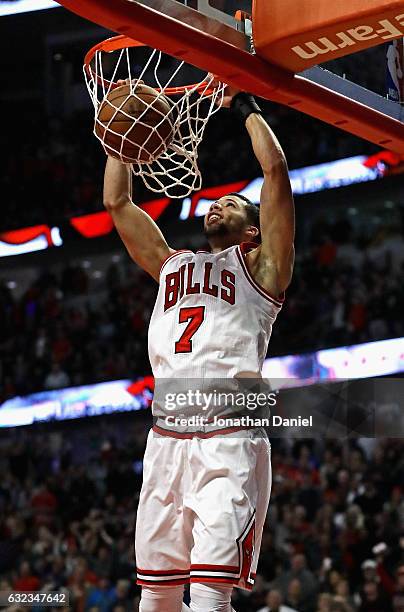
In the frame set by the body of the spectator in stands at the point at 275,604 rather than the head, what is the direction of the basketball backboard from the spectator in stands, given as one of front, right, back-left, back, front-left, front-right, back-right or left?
front

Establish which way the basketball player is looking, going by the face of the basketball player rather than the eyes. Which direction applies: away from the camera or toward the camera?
toward the camera

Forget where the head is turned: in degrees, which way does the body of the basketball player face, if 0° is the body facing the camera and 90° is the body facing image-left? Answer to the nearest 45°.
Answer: approximately 45°

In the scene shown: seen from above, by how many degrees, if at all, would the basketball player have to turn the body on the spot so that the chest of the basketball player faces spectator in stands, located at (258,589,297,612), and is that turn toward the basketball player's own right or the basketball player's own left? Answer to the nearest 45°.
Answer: approximately 135° to the basketball player's own right

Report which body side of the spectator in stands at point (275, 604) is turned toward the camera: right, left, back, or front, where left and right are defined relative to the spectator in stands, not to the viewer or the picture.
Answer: front

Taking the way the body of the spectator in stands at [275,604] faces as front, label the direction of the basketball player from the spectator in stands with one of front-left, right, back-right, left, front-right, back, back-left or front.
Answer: front

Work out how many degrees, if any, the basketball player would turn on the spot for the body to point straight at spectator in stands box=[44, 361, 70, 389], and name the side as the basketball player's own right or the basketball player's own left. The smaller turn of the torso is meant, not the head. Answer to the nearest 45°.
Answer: approximately 135° to the basketball player's own right

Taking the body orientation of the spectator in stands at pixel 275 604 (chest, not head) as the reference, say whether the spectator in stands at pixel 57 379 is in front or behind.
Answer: behind

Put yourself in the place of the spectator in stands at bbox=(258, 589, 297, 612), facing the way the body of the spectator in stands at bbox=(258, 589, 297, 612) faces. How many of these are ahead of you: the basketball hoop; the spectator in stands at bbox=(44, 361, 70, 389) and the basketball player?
2
